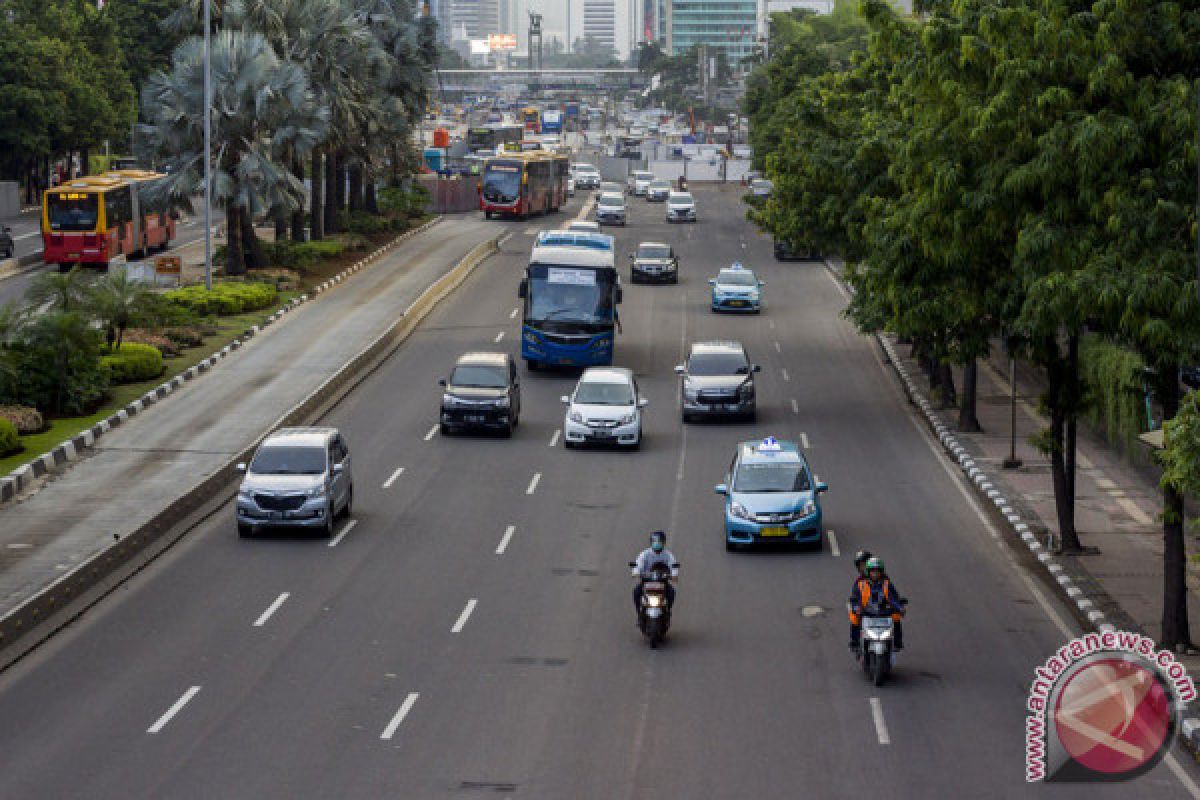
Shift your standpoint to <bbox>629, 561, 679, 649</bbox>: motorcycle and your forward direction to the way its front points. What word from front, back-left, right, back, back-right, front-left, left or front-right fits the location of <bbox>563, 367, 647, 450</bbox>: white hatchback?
back

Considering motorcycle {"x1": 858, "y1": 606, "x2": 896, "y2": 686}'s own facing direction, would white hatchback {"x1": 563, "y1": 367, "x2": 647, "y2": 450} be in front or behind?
behind

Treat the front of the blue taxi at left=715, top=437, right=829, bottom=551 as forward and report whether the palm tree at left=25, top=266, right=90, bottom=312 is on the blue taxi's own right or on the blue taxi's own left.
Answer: on the blue taxi's own right

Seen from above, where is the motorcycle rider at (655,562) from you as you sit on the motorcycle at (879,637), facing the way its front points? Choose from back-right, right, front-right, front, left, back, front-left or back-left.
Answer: back-right

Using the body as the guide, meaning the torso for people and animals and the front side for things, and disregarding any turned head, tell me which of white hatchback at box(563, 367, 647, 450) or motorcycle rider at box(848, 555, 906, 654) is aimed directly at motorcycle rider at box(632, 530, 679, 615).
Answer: the white hatchback

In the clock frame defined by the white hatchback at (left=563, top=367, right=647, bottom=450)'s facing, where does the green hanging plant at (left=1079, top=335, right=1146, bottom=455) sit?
The green hanging plant is roughly at 9 o'clock from the white hatchback.

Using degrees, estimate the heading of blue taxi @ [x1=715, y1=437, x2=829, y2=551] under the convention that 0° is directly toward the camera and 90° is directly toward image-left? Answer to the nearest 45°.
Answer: approximately 0°

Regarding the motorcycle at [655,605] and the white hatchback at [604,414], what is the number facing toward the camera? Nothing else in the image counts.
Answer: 2
